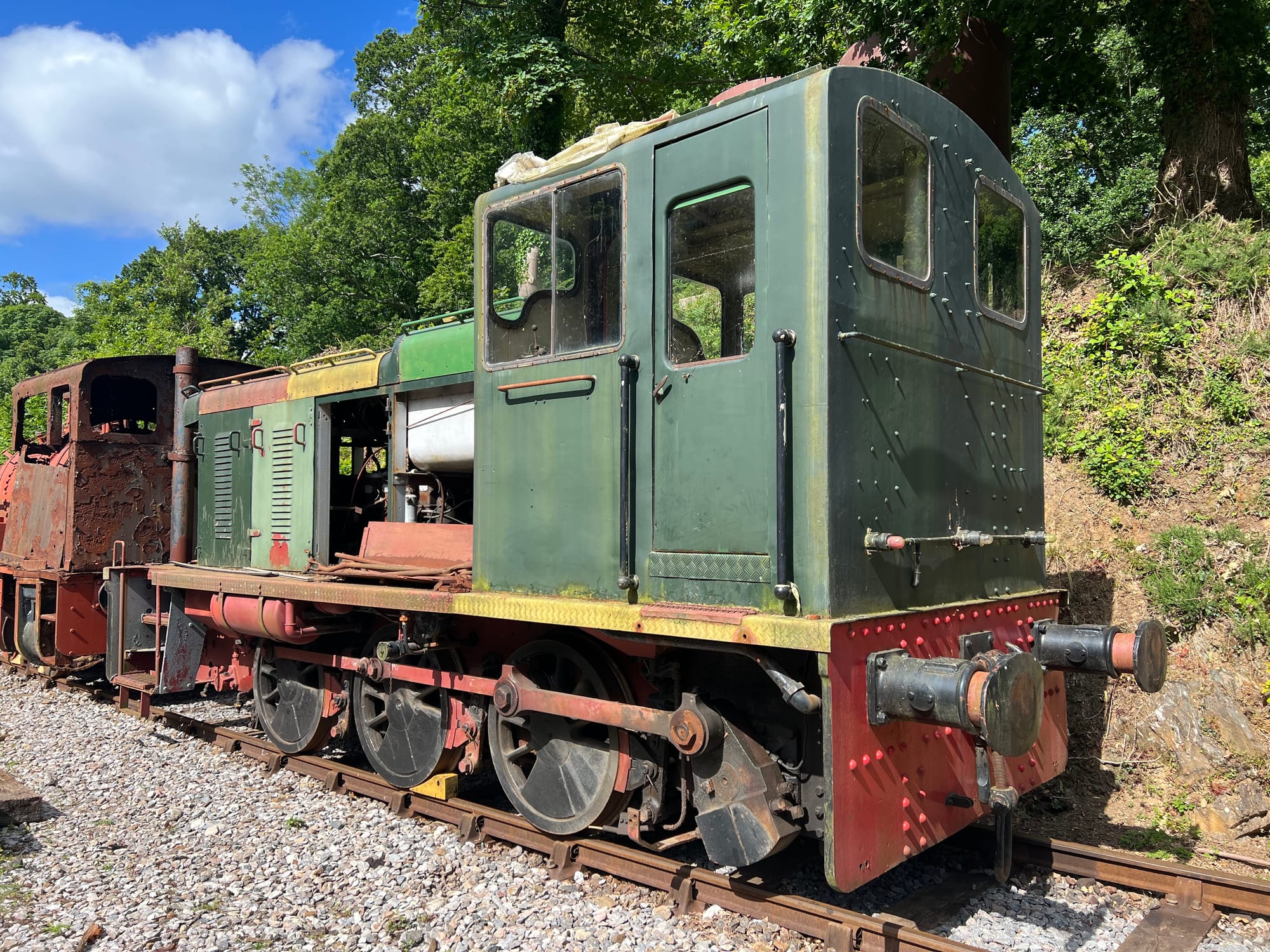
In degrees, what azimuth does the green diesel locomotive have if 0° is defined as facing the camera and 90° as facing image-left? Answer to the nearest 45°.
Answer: approximately 135°

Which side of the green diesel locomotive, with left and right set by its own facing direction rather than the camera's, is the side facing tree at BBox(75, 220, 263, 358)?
front

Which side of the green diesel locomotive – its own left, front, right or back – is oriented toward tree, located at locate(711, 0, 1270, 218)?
right
